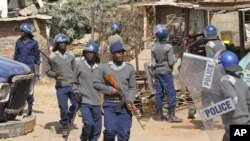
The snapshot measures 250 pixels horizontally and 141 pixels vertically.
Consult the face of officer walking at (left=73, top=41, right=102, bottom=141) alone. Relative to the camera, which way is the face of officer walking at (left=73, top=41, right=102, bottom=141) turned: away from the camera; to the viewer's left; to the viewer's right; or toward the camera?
toward the camera

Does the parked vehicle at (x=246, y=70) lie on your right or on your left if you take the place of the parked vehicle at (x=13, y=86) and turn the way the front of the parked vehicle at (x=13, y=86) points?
on your left

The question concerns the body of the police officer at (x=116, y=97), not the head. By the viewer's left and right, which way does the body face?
facing the viewer

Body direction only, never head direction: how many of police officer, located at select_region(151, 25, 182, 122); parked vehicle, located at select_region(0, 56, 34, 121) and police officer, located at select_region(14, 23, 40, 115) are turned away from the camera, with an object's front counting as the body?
1

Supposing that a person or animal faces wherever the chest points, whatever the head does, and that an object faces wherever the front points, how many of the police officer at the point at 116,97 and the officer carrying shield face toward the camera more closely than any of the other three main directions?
1

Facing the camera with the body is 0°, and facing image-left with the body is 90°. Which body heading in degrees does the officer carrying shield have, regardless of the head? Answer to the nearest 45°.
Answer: approximately 135°

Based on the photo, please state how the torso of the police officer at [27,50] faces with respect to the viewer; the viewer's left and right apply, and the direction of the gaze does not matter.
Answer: facing the viewer and to the left of the viewer

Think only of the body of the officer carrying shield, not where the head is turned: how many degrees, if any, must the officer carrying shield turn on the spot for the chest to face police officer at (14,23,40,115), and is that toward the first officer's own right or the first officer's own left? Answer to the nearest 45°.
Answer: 0° — they already face them

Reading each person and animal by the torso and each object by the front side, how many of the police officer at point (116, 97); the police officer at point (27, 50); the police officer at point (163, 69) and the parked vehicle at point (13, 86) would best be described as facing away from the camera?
1

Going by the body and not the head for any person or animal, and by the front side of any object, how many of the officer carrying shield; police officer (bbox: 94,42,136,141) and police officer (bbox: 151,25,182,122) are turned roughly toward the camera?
1

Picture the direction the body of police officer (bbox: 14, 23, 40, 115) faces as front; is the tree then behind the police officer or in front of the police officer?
behind

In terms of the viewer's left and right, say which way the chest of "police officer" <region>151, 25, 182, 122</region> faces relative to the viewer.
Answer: facing away from the viewer

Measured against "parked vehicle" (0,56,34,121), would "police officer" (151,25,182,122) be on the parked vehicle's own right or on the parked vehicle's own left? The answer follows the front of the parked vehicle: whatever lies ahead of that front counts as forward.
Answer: on the parked vehicle's own left

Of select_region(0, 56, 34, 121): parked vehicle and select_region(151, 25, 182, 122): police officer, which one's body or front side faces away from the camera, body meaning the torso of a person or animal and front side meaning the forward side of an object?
the police officer

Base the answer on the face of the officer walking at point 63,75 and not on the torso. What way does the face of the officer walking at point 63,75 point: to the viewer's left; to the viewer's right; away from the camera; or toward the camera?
toward the camera

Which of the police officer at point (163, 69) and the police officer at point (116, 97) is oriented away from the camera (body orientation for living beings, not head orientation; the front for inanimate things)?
the police officer at point (163, 69)
